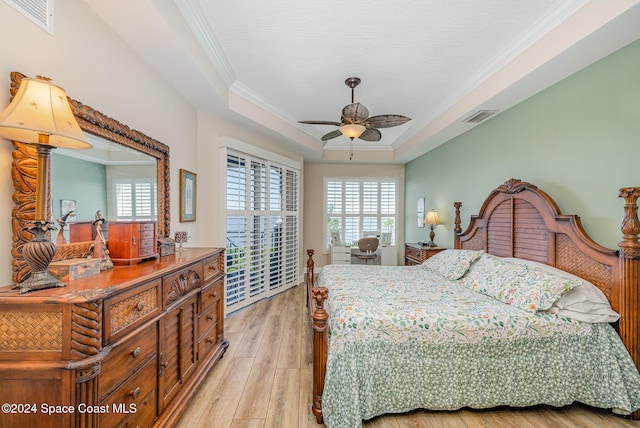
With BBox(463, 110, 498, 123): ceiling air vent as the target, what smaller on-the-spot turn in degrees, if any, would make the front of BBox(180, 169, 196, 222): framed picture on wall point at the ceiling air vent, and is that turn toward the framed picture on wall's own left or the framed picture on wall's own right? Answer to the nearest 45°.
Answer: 0° — it already faces it

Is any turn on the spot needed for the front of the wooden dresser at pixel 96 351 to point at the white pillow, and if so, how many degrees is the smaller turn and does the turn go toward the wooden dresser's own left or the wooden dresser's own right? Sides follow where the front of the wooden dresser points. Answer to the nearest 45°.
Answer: approximately 45° to the wooden dresser's own left

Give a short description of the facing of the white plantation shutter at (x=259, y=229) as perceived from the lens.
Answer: facing the viewer and to the right of the viewer

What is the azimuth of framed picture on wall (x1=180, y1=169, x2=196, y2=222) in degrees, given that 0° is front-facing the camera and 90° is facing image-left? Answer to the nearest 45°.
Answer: approximately 315°

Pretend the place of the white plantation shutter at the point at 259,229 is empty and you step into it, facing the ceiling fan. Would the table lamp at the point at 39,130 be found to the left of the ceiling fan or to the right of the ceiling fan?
right

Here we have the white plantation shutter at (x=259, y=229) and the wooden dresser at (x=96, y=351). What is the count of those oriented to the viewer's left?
0

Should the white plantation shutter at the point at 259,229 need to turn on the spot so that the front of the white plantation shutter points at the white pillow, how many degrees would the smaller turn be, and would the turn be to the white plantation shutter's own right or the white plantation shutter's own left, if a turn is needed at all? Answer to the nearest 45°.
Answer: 0° — it already faces it

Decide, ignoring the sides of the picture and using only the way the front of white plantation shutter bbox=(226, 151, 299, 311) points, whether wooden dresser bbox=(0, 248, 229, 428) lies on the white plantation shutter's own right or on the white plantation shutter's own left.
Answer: on the white plantation shutter's own right

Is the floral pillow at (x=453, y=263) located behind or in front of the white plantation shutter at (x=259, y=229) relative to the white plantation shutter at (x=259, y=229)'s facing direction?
in front

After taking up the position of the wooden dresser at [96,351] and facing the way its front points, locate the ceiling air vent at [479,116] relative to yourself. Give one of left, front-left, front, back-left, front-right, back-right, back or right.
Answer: front-left

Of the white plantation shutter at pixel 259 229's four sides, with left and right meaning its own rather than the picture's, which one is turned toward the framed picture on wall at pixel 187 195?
right

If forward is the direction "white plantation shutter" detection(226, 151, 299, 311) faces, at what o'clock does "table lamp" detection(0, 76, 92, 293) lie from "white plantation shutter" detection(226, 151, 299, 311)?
The table lamp is roughly at 2 o'clock from the white plantation shutter.

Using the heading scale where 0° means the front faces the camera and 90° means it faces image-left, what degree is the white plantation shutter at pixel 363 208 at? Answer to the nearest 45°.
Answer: approximately 0°
